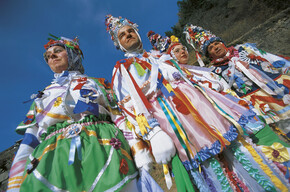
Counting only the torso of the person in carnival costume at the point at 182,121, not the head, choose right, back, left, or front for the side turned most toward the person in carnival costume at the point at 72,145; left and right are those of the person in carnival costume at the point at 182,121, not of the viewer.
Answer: right

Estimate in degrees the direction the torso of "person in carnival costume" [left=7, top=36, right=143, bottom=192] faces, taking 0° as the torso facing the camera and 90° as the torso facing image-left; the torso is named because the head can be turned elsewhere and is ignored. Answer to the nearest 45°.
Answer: approximately 0°

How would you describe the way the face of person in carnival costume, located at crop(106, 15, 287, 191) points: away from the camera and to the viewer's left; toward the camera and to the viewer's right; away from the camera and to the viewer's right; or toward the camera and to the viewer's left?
toward the camera and to the viewer's right

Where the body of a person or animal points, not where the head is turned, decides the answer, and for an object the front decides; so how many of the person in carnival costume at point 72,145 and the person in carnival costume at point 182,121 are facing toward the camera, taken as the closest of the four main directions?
2
